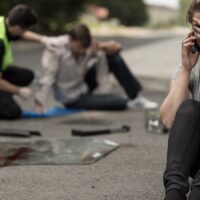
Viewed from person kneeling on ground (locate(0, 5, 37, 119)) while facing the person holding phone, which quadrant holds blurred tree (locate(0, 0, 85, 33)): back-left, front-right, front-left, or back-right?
back-left

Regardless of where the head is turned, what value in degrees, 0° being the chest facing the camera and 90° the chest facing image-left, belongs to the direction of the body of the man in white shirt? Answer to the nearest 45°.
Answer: approximately 315°

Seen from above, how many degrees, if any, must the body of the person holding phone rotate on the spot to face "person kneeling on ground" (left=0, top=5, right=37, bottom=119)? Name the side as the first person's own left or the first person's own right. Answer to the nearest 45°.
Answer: approximately 135° to the first person's own right

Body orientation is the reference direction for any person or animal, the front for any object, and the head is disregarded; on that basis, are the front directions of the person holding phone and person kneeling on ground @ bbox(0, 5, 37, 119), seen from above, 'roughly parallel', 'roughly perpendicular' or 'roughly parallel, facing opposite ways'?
roughly perpendicular

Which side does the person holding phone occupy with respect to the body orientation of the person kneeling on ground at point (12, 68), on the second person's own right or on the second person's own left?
on the second person's own right

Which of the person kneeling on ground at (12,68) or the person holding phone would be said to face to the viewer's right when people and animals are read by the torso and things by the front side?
the person kneeling on ground

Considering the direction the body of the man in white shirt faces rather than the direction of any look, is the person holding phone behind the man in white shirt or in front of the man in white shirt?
in front

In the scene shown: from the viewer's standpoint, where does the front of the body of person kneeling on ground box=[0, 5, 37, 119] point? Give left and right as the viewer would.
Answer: facing to the right of the viewer

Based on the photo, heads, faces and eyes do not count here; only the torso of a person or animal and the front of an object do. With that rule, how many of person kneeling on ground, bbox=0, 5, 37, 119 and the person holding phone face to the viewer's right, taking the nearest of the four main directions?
1

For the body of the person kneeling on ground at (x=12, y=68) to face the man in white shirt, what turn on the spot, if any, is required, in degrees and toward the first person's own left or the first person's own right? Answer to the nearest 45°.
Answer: approximately 45° to the first person's own left

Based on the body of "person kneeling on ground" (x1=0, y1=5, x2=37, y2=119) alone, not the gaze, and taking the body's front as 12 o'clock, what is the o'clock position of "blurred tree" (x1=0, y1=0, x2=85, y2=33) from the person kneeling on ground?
The blurred tree is roughly at 9 o'clock from the person kneeling on ground.

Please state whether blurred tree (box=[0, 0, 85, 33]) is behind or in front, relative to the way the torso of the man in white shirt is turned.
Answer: behind

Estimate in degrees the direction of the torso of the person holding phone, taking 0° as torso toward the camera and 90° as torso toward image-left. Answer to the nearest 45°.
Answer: approximately 0°
